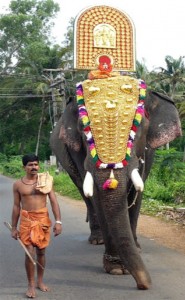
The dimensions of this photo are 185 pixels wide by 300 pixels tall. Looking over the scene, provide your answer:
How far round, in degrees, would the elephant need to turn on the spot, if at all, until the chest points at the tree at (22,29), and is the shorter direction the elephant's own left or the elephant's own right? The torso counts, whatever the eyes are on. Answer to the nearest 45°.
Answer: approximately 180°

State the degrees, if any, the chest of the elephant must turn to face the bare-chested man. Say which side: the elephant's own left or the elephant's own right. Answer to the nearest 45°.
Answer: approximately 45° to the elephant's own right

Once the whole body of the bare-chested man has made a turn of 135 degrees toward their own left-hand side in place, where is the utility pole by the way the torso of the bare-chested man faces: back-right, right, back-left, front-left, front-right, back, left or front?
front-left

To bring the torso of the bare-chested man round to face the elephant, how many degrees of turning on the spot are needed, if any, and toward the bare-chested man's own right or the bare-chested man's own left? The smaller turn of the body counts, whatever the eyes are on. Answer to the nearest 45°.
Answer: approximately 135° to the bare-chested man's own left

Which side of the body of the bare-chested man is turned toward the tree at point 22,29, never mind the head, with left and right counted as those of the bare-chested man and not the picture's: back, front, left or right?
back

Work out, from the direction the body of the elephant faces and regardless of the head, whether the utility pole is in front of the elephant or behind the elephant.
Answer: behind

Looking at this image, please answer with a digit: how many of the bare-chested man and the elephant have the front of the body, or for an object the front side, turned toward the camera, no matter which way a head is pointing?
2

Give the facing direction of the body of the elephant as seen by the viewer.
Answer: toward the camera

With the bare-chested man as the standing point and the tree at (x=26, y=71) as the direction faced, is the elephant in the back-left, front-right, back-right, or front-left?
front-right

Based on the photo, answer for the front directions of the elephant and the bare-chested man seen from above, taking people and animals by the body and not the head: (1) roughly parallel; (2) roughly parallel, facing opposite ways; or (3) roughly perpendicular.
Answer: roughly parallel

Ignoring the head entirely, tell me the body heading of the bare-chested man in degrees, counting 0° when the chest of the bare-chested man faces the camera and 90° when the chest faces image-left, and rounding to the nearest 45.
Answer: approximately 0°
